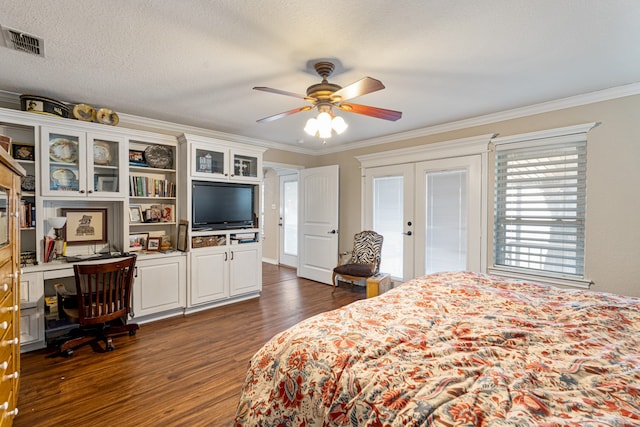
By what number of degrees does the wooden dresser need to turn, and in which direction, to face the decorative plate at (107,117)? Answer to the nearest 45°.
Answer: approximately 45° to its left

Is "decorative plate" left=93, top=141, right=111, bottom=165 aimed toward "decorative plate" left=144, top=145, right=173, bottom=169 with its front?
no

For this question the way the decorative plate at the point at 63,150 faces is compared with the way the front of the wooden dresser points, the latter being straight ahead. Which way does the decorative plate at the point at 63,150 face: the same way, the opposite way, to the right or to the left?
to the right

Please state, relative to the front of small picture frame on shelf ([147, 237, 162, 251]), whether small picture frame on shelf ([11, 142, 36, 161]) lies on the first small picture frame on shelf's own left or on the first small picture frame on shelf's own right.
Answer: on the first small picture frame on shelf's own right

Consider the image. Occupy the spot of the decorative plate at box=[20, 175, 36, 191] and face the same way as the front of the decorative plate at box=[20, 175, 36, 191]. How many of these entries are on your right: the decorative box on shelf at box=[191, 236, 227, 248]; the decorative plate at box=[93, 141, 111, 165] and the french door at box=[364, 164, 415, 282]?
0

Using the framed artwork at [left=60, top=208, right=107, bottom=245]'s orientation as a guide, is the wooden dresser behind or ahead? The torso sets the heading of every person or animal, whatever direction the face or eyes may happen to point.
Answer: ahead

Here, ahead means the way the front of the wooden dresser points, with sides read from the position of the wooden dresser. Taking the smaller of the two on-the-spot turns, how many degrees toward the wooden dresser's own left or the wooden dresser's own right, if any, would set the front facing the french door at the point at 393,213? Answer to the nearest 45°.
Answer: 0° — it already faces it

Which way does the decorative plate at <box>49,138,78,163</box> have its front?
toward the camera

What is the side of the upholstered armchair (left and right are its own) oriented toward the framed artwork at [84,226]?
front

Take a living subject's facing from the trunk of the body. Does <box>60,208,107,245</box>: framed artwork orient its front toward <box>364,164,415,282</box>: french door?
no

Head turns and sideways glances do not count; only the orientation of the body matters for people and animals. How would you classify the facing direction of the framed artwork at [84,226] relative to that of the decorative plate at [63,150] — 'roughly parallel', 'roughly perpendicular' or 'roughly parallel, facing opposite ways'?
roughly parallel

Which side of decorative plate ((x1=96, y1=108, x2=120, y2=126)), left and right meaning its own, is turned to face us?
front
